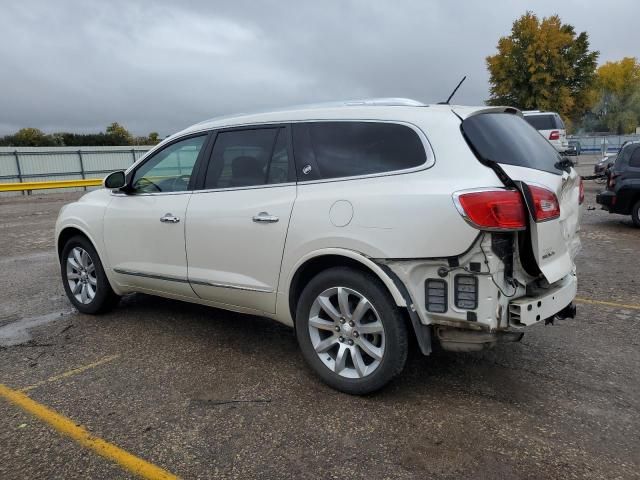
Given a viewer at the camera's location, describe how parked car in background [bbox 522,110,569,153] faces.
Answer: facing away from the viewer and to the left of the viewer

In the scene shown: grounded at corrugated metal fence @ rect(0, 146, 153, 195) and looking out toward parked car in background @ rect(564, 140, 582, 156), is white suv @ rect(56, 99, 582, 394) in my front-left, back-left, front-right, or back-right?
front-right

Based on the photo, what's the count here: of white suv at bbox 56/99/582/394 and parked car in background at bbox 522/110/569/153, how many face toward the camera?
0

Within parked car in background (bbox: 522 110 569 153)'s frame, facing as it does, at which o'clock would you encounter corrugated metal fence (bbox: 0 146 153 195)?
The corrugated metal fence is roughly at 10 o'clock from the parked car in background.

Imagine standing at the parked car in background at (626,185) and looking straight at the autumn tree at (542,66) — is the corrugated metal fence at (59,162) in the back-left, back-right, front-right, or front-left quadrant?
front-left

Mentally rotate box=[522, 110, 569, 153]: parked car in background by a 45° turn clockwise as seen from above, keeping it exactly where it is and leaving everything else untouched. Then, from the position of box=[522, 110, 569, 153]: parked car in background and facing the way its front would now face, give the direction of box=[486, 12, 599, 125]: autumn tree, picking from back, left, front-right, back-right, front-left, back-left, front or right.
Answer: front

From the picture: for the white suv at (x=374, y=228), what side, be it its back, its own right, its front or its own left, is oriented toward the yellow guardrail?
front

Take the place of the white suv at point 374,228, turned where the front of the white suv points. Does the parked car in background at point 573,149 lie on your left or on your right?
on your right

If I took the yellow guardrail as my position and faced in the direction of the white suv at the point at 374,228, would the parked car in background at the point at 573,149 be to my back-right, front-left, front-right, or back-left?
front-left

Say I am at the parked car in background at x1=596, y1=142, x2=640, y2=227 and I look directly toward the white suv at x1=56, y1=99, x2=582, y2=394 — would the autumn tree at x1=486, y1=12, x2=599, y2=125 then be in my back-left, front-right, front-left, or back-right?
back-right

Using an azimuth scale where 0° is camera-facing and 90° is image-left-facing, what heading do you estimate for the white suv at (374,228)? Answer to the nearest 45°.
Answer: approximately 135°

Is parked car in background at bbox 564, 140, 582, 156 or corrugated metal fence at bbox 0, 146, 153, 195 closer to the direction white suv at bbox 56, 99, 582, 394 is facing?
the corrugated metal fence

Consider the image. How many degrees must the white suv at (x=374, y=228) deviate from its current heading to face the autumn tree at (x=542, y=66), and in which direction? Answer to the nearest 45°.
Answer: approximately 90° to its right

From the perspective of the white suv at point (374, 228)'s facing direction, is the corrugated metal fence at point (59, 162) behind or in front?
in front

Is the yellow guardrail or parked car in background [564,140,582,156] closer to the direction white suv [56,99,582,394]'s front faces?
the yellow guardrail
